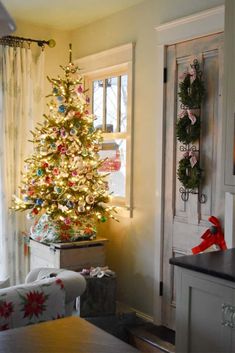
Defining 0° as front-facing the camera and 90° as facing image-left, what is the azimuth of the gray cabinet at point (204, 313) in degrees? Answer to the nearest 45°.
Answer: approximately 45°

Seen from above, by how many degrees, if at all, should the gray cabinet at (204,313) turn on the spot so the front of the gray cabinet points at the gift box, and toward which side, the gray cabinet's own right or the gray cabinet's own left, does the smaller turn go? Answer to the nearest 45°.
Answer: approximately 90° to the gray cabinet's own right

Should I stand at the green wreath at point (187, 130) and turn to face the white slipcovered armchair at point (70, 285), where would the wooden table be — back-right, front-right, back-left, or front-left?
front-left

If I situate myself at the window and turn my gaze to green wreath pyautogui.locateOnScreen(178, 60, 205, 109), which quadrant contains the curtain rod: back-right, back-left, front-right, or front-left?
back-right

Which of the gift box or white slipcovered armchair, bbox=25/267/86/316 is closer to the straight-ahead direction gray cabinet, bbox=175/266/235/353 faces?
the white slipcovered armchair

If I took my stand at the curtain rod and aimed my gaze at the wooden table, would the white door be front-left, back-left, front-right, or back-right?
front-left

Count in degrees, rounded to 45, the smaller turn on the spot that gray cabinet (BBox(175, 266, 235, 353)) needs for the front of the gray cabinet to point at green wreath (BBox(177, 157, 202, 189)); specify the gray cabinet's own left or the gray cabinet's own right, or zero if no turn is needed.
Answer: approximately 135° to the gray cabinet's own right
